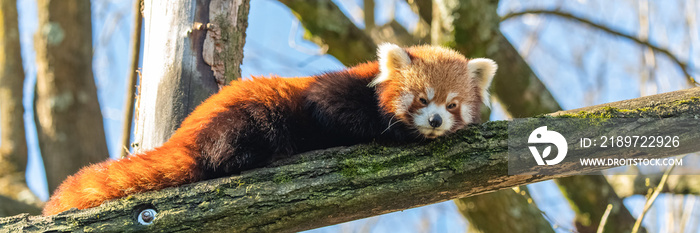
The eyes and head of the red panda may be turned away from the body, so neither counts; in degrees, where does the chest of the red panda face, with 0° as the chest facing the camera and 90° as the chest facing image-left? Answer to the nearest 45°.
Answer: approximately 270°

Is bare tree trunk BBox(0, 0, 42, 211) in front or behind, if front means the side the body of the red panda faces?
behind

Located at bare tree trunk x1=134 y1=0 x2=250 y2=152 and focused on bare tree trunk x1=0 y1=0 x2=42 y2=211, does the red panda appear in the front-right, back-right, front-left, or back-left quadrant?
back-right

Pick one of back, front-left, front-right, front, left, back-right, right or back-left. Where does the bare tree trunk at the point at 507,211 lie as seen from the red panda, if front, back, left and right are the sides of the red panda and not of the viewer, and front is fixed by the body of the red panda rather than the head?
front-left

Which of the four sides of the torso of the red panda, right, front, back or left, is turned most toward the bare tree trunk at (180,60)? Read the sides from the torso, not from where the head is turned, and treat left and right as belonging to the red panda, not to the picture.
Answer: back

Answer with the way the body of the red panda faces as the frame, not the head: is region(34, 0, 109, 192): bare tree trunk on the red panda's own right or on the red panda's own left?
on the red panda's own left
